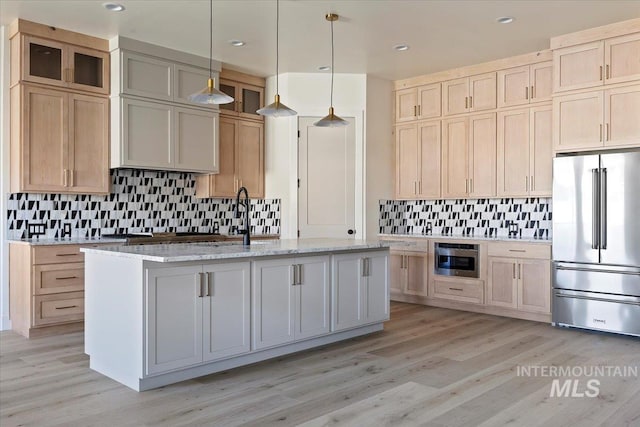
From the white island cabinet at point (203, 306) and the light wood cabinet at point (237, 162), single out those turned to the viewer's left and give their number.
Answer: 0

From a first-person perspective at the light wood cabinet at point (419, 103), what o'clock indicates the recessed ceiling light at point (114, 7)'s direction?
The recessed ceiling light is roughly at 12 o'clock from the light wood cabinet.

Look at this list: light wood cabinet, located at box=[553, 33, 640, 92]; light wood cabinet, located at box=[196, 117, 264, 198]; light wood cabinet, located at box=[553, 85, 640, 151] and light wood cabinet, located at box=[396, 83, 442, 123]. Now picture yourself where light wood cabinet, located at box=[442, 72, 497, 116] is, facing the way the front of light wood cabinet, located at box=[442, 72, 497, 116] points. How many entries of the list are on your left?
2

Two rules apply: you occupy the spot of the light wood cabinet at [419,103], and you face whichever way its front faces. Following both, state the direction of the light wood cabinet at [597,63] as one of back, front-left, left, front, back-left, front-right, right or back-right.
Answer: left
